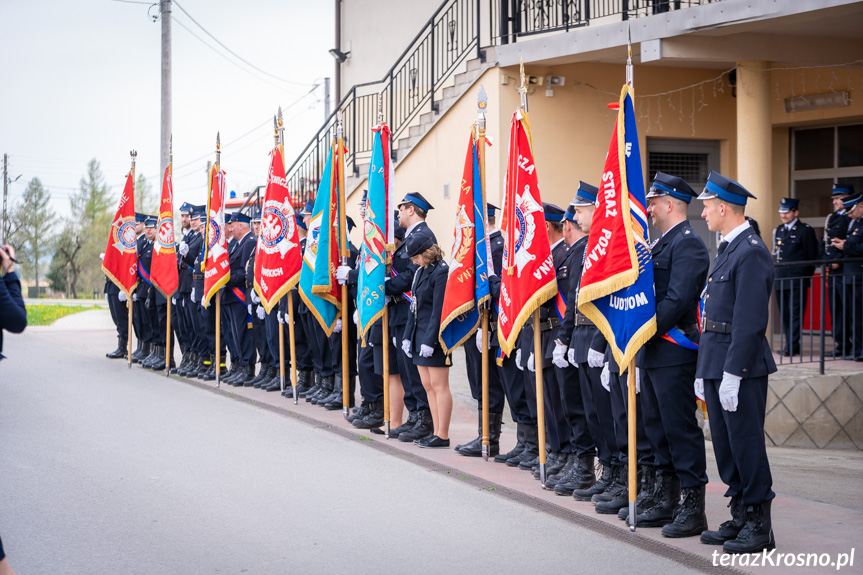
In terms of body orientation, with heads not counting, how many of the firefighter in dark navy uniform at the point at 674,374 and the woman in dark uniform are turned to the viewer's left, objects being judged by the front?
2

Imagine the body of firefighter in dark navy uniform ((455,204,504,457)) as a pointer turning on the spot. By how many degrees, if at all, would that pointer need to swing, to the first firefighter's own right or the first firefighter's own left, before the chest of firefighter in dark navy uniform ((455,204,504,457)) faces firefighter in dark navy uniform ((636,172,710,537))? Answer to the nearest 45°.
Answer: approximately 135° to the first firefighter's own left

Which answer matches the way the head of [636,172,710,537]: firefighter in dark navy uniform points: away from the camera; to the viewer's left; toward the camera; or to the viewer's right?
to the viewer's left

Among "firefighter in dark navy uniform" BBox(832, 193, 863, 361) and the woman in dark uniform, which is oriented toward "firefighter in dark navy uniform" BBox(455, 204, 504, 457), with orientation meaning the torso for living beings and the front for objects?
"firefighter in dark navy uniform" BBox(832, 193, 863, 361)

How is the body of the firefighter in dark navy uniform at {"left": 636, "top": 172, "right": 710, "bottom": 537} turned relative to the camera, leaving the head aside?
to the viewer's left

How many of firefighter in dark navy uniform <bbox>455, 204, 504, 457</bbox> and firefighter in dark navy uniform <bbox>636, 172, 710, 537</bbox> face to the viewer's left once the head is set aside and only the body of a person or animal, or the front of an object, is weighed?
2

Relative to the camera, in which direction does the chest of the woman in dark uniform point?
to the viewer's left

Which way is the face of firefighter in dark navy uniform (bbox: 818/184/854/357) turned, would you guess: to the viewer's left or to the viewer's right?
to the viewer's left

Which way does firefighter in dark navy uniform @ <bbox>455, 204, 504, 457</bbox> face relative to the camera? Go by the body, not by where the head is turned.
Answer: to the viewer's left
